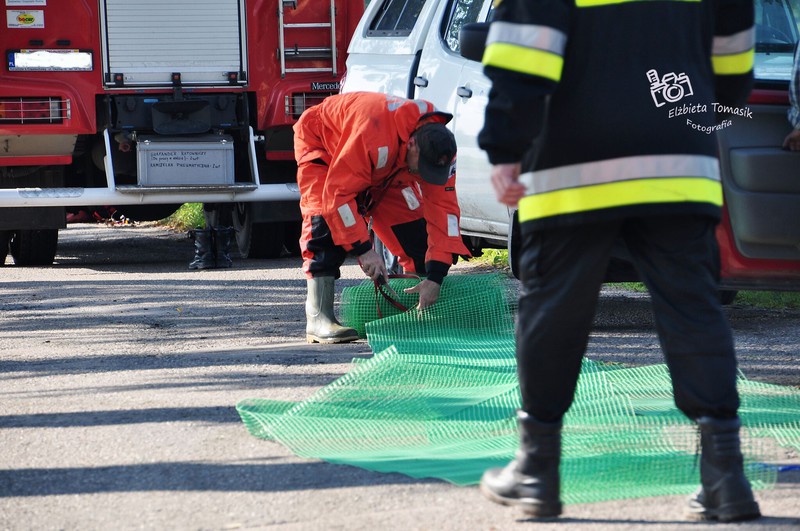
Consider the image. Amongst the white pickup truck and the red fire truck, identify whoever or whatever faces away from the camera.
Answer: the red fire truck

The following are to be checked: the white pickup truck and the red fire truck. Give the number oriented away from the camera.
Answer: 1

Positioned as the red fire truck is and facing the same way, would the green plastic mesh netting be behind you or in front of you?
behind

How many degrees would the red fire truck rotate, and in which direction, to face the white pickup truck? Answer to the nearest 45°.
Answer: approximately 135° to its right

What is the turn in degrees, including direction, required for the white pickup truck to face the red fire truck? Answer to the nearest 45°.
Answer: approximately 180°

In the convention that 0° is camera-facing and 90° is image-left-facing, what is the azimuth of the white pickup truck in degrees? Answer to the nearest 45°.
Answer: approximately 315°

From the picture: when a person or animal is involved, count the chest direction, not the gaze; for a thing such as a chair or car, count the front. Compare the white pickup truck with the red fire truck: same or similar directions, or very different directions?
very different directions

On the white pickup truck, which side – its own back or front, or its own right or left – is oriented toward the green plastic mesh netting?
right

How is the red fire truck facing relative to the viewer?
away from the camera
